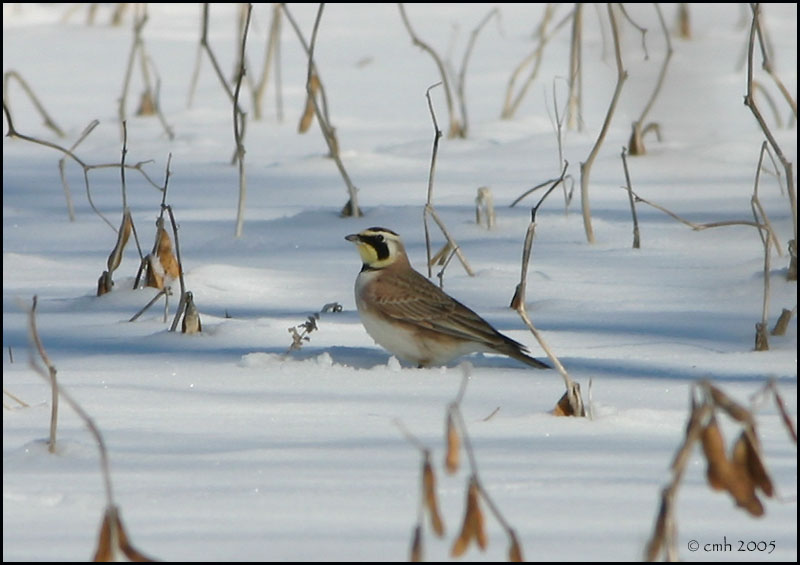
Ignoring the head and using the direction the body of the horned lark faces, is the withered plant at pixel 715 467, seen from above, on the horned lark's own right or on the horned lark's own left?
on the horned lark's own left

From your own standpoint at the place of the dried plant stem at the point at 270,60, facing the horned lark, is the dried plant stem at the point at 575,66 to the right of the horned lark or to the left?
left

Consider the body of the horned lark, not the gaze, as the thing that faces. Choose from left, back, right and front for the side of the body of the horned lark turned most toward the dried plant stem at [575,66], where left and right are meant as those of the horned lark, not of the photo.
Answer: right

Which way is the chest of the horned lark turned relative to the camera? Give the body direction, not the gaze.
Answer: to the viewer's left

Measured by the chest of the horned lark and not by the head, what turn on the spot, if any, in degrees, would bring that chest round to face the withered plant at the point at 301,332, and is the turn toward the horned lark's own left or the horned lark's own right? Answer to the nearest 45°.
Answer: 0° — it already faces it

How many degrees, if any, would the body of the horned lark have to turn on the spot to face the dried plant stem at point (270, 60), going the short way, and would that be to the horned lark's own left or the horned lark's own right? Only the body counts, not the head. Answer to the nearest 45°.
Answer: approximately 90° to the horned lark's own right
